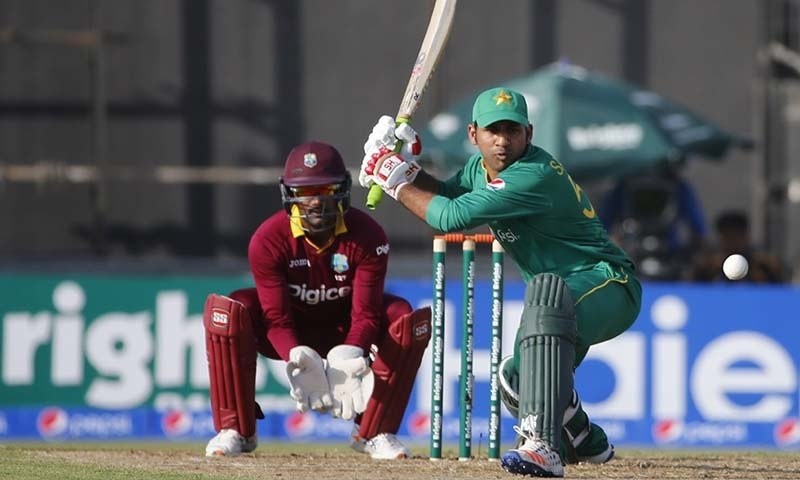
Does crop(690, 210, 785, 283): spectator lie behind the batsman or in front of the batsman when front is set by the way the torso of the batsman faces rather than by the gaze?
behind

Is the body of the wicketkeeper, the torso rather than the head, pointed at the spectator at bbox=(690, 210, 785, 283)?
no

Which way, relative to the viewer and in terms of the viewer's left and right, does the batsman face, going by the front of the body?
facing the viewer and to the left of the viewer

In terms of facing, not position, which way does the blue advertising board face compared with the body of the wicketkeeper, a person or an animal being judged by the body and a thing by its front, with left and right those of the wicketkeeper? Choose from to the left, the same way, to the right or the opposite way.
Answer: the same way

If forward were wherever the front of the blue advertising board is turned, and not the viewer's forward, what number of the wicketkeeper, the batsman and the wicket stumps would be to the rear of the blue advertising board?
0

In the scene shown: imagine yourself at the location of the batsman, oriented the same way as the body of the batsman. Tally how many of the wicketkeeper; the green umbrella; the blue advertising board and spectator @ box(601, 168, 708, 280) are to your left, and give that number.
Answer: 0

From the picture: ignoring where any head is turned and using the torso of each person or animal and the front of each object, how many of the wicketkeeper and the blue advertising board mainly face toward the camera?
2

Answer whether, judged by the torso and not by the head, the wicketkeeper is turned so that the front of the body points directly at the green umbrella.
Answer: no

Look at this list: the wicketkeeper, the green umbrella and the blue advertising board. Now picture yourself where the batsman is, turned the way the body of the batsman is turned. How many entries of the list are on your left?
0

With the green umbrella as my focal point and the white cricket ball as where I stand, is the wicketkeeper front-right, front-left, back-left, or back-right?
front-left

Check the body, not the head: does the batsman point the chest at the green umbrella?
no

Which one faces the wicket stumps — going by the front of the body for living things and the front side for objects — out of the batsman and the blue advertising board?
the blue advertising board

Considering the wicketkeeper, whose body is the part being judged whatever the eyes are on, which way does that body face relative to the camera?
toward the camera
